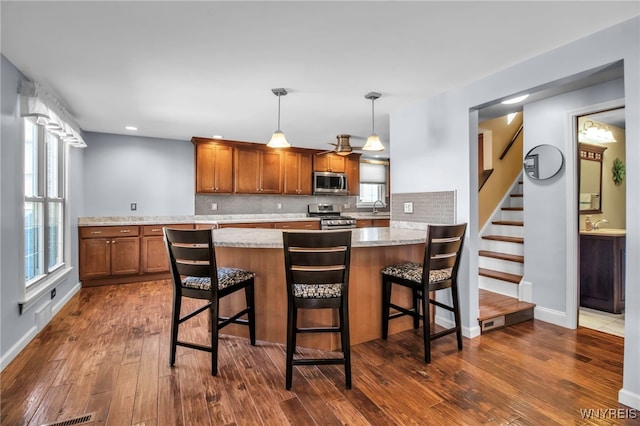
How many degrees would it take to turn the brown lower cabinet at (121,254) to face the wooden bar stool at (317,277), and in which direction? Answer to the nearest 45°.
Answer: approximately 45° to its left

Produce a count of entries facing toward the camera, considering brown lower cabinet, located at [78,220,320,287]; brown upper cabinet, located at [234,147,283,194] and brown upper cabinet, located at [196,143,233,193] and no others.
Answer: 3

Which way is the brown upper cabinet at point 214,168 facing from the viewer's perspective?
toward the camera

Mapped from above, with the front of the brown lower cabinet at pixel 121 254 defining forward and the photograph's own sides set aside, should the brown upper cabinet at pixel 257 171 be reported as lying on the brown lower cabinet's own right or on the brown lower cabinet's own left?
on the brown lower cabinet's own left

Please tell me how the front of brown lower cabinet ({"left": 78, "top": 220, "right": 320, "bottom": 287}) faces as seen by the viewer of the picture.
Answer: facing the viewer

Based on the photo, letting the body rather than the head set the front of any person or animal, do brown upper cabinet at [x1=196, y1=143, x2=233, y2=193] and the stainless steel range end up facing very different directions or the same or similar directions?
same or similar directions

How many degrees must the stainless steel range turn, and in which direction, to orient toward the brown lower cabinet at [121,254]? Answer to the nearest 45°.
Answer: approximately 90° to its right

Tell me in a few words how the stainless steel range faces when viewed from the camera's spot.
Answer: facing the viewer and to the right of the viewer

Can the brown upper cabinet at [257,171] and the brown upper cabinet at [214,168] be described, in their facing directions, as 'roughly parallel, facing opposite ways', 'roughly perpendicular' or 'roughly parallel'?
roughly parallel

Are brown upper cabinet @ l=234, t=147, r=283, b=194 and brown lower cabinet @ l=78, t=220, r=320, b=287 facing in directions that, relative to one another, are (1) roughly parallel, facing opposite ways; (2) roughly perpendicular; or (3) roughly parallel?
roughly parallel

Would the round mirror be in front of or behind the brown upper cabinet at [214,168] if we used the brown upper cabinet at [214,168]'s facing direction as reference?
in front

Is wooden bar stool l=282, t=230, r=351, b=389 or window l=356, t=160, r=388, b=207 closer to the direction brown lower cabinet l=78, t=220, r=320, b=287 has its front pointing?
the wooden bar stool

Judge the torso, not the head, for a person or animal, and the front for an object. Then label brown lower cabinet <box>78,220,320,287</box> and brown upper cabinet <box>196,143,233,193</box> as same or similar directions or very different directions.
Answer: same or similar directions
